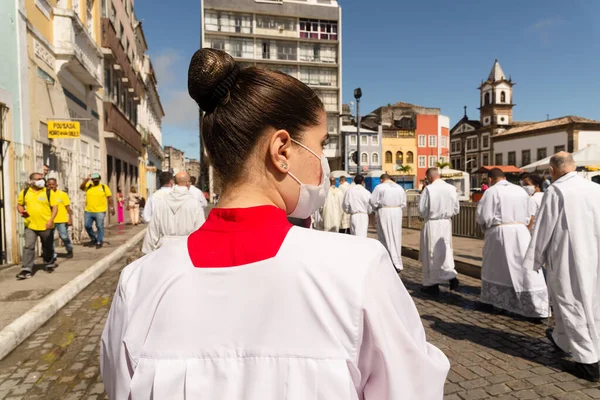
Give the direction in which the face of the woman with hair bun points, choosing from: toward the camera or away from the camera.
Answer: away from the camera

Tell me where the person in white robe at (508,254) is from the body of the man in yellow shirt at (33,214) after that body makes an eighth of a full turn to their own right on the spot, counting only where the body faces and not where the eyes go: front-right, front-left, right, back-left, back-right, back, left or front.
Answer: left

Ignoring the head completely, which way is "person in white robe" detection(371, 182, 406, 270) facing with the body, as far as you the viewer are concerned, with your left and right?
facing away from the viewer

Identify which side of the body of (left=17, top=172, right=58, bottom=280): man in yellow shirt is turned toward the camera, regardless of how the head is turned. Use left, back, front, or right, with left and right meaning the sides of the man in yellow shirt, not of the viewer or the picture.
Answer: front

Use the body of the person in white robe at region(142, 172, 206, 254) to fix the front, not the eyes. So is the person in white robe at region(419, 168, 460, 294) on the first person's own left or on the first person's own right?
on the first person's own right

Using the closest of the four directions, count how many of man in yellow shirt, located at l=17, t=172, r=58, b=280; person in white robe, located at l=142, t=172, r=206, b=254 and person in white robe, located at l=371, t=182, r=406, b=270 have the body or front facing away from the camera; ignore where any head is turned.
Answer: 2

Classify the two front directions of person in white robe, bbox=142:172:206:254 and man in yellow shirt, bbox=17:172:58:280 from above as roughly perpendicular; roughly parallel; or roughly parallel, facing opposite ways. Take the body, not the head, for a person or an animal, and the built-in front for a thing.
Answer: roughly parallel, facing opposite ways

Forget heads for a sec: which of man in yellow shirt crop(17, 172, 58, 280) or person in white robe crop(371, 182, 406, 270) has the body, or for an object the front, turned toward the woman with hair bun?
the man in yellow shirt

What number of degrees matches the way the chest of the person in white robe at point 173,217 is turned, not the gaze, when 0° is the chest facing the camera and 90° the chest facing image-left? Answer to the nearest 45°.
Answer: approximately 180°

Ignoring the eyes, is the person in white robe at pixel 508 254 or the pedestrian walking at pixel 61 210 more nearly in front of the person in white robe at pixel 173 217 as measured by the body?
the pedestrian walking

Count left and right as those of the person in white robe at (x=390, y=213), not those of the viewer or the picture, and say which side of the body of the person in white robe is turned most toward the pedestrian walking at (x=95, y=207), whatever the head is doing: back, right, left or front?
left

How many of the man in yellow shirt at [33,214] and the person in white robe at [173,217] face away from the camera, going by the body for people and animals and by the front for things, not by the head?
1

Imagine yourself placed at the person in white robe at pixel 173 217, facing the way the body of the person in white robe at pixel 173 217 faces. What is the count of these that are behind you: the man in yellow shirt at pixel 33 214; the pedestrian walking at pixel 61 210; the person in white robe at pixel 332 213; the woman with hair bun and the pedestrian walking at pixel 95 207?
1
